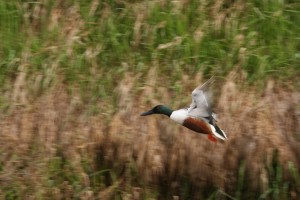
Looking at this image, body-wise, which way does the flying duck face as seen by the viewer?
to the viewer's left
